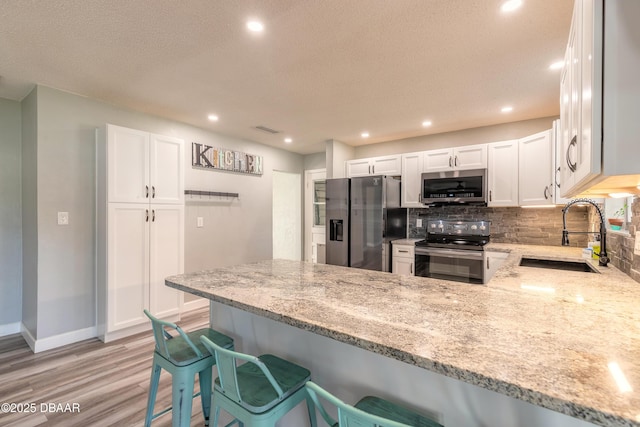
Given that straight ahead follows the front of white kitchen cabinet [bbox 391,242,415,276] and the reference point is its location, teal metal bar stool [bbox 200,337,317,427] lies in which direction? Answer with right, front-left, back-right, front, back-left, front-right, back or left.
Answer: front

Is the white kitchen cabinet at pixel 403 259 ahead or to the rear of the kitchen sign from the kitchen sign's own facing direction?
ahead

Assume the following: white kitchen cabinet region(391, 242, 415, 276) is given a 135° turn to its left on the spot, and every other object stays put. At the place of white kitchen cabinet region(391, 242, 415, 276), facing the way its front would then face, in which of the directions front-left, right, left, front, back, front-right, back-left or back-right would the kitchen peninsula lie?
back-right

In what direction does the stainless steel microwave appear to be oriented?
toward the camera

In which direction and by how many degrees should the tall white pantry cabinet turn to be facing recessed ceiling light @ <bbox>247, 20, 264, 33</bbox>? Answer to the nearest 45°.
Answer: approximately 45° to its right

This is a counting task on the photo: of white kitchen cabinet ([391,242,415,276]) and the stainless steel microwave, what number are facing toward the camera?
2

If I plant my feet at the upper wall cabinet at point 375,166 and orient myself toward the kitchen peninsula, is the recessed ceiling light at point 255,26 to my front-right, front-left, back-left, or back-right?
front-right

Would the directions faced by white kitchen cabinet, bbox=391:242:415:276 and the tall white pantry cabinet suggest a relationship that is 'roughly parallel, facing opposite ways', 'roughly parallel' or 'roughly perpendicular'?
roughly perpendicular

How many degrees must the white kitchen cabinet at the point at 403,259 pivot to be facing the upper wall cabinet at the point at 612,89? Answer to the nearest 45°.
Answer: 0° — it already faces it

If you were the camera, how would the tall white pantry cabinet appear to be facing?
facing the viewer and to the right of the viewer

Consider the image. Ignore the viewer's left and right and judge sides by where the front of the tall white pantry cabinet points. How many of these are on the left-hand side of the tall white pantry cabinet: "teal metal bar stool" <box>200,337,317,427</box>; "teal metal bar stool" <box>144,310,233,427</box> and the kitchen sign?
1

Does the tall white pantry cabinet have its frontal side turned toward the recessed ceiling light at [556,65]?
yes

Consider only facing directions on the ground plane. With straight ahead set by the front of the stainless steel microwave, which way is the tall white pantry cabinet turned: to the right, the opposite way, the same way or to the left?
to the left
